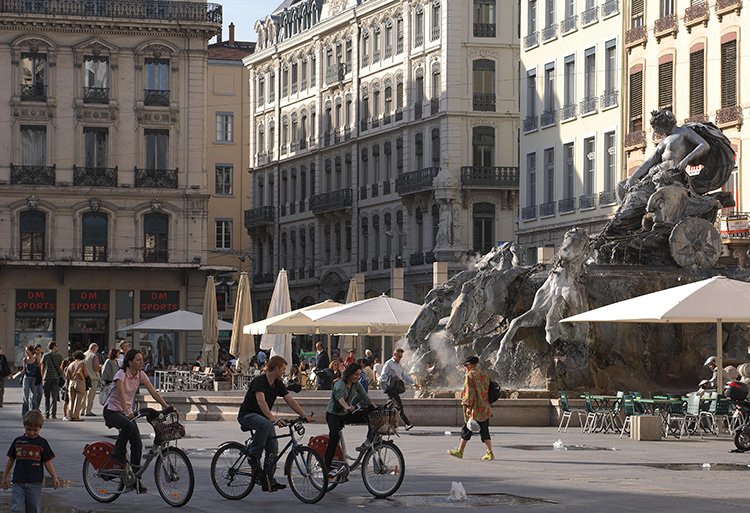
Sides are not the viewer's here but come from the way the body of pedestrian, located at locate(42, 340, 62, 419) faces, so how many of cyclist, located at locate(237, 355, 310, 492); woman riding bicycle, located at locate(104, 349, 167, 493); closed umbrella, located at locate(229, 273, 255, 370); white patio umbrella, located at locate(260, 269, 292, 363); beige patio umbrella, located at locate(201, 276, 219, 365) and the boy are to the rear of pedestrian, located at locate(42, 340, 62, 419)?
3

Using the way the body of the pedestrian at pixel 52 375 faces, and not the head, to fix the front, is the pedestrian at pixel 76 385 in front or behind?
behind

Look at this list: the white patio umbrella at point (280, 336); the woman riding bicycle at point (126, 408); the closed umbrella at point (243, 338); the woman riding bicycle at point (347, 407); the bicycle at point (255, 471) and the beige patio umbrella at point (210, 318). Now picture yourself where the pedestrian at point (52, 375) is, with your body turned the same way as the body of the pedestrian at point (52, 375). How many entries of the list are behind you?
3

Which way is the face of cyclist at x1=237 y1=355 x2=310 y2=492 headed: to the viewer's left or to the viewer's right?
to the viewer's right
